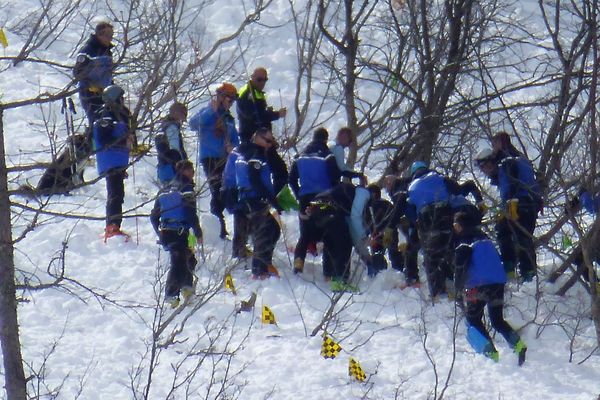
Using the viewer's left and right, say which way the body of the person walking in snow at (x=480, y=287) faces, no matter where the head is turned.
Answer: facing away from the viewer and to the left of the viewer

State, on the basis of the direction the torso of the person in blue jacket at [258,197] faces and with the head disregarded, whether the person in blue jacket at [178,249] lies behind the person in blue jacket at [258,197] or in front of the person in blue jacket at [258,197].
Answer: behind
